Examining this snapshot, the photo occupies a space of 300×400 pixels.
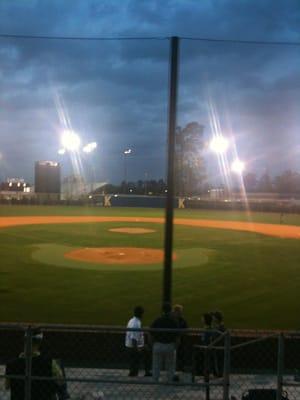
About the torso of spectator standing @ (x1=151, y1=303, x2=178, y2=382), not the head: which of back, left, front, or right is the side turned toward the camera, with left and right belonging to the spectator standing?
back

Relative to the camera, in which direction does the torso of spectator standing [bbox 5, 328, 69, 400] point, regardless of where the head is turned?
away from the camera

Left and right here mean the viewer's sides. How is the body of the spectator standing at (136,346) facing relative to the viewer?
facing away from the viewer and to the right of the viewer

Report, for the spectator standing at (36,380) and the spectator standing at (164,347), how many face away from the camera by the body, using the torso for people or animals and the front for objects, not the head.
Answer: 2

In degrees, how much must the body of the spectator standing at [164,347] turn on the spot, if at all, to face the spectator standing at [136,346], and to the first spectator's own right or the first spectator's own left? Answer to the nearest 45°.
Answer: approximately 45° to the first spectator's own left

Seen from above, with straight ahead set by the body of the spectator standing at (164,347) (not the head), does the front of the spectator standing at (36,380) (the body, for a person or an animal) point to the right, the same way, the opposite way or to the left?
the same way
